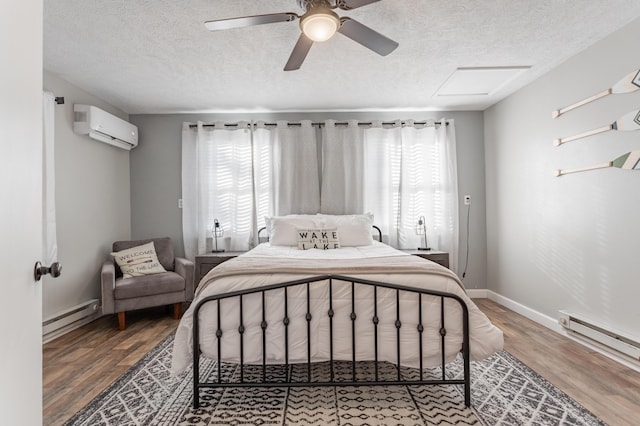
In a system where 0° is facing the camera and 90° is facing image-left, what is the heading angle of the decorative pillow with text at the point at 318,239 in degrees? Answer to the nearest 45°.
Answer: approximately 0°

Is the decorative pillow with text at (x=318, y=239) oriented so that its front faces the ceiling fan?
yes

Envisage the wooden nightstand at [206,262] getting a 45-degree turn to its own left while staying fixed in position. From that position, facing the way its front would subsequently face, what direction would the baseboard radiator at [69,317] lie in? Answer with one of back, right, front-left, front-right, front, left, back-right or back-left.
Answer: back-right

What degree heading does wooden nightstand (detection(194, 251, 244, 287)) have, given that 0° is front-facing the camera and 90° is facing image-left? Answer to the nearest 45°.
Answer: approximately 0°

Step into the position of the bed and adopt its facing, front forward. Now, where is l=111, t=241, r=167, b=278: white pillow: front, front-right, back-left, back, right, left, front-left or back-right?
back-right

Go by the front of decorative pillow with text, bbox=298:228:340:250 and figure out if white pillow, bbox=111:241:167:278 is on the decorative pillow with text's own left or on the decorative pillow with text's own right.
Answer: on the decorative pillow with text's own right

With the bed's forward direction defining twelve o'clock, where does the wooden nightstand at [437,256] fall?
The wooden nightstand is roughly at 7 o'clock from the bed.

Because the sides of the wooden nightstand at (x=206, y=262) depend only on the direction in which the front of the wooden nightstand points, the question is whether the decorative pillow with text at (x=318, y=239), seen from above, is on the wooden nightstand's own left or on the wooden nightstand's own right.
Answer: on the wooden nightstand's own left

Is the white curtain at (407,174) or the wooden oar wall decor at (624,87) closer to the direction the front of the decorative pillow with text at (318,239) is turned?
the wooden oar wall decor

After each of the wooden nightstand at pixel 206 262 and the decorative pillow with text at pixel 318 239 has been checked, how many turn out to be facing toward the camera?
2

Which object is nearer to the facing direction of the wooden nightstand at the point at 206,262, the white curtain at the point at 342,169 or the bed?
the bed
